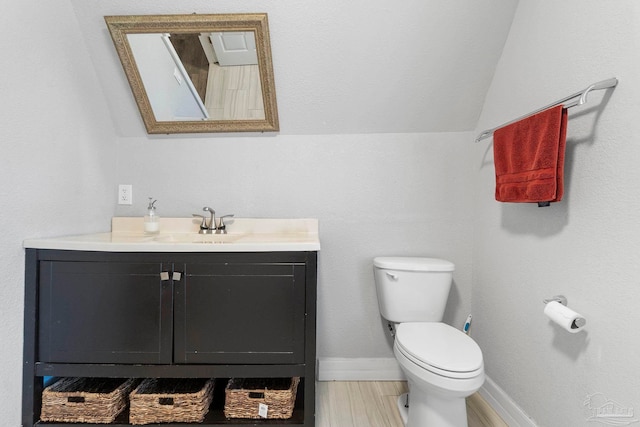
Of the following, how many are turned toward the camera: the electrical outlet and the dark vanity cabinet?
2

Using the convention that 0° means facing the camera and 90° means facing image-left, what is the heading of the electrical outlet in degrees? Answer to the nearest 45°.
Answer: approximately 0°

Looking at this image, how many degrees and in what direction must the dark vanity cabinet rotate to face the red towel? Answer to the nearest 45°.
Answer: approximately 45° to its left

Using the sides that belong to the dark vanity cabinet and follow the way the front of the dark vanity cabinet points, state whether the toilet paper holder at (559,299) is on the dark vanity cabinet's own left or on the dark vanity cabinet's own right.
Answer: on the dark vanity cabinet's own left

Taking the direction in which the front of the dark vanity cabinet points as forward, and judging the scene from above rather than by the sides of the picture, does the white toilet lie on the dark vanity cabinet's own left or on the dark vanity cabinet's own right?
on the dark vanity cabinet's own left

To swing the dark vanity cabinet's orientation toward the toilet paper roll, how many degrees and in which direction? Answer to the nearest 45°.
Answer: approximately 45° to its left

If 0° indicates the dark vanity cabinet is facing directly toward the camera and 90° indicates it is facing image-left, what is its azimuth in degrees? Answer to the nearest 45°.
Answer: approximately 0°
